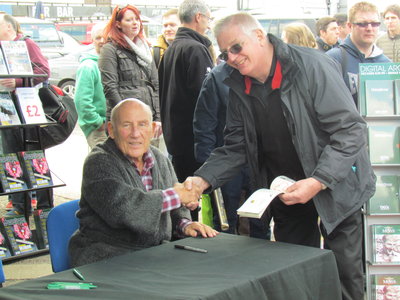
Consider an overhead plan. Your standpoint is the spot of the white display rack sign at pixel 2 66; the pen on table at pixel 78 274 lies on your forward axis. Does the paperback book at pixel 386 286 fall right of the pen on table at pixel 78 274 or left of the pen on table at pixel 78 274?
left

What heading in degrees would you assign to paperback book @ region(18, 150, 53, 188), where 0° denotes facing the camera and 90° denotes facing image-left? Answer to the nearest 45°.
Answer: approximately 0°

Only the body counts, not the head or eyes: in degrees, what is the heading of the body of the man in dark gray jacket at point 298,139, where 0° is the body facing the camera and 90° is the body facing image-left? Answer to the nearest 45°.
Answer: approximately 45°

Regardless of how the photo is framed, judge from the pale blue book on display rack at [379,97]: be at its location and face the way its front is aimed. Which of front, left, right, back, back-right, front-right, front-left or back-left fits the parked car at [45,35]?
back-right

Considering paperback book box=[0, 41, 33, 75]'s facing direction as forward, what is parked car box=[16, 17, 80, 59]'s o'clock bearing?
The parked car is roughly at 6 o'clock from the paperback book.

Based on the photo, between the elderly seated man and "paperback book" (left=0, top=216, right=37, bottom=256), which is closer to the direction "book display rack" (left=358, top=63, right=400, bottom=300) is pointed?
the elderly seated man

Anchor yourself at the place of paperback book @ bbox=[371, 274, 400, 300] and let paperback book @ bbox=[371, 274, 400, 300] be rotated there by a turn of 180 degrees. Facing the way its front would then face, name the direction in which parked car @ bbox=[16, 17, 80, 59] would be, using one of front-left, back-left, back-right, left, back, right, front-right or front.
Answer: front-left

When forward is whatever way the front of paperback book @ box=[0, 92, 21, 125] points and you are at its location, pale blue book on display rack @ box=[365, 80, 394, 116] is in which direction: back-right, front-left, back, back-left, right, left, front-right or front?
front-left

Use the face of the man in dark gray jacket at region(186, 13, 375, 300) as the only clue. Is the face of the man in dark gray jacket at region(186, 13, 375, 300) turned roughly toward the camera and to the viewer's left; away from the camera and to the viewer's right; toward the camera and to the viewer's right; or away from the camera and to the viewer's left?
toward the camera and to the viewer's left

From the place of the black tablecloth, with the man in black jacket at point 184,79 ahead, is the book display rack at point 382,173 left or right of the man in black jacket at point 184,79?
right
